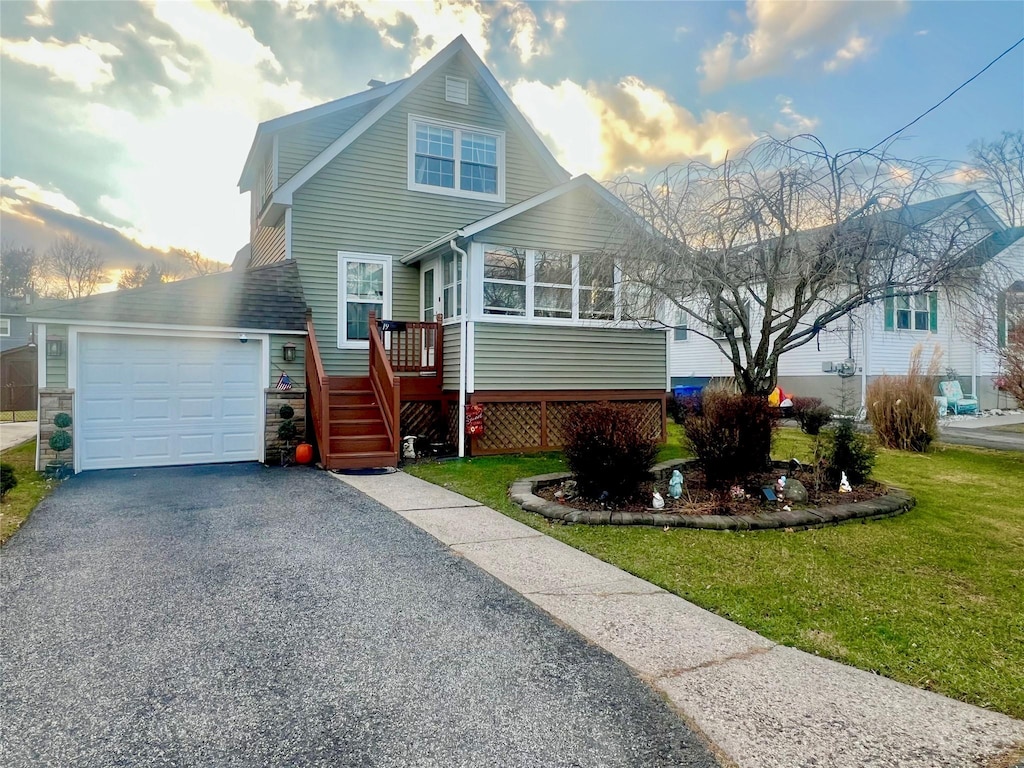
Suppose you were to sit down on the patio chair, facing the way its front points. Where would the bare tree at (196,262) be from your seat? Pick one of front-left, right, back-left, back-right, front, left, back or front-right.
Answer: back-right

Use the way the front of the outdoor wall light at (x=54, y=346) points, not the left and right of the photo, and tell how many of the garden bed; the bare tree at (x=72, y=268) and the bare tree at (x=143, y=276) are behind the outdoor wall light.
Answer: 2

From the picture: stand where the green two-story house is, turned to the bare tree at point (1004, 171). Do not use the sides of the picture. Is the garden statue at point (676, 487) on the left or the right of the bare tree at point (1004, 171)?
right

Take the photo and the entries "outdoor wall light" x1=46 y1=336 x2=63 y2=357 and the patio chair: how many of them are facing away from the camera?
0

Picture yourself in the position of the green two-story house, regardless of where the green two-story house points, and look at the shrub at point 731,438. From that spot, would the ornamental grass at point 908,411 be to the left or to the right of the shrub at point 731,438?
left

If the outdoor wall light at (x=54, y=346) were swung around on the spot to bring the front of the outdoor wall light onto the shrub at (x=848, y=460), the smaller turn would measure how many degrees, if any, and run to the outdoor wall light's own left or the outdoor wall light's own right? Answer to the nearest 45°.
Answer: approximately 45° to the outdoor wall light's own left

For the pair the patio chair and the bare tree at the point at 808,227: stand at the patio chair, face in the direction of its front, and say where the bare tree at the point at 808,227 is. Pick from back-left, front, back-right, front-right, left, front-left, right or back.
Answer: front-right

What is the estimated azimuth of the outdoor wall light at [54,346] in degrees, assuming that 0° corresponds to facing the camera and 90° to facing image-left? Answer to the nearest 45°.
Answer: approximately 0°

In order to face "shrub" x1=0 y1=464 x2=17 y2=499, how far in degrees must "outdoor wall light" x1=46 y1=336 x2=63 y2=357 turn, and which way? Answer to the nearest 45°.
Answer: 0° — it already faces it

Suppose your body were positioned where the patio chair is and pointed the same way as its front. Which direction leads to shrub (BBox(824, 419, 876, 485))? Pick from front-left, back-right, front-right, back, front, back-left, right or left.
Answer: front-right

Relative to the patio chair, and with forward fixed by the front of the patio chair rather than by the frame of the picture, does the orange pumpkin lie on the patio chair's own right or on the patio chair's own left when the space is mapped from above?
on the patio chair's own right

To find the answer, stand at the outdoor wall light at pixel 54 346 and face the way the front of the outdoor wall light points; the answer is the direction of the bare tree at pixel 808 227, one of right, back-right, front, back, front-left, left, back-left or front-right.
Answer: front-left

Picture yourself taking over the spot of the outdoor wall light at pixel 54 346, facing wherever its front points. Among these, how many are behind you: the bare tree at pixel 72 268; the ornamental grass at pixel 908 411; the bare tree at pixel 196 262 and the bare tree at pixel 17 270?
3

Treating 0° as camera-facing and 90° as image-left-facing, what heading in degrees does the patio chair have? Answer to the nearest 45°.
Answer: approximately 315°

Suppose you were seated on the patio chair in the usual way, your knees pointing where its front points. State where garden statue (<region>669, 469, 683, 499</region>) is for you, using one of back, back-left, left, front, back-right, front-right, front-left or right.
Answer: front-right
